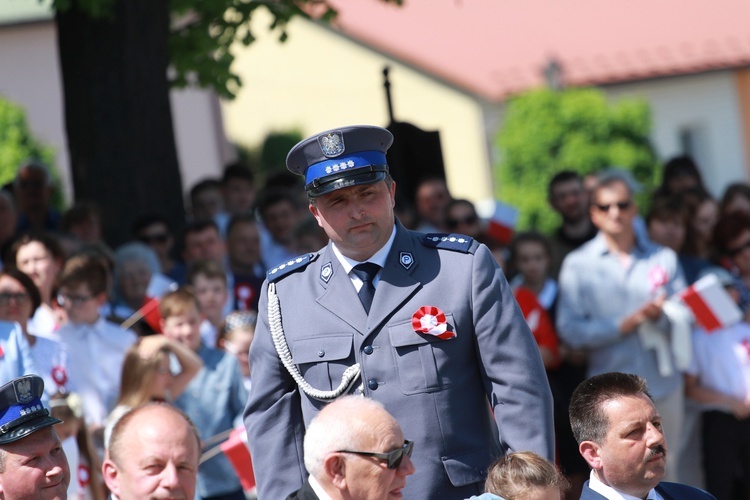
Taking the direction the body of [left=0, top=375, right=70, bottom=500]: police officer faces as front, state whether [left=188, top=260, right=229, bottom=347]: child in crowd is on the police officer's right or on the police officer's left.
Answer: on the police officer's left

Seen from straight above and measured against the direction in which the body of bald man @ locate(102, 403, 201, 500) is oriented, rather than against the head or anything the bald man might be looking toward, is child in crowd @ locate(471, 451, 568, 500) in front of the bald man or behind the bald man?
in front

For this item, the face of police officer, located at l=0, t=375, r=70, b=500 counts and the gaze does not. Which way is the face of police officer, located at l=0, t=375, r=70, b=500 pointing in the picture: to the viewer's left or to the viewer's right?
to the viewer's right

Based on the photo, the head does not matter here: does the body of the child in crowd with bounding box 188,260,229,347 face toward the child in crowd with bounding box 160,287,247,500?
yes

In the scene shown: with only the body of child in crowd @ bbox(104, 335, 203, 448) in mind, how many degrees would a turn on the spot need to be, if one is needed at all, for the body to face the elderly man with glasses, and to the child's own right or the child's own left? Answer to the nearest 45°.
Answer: approximately 90° to the child's own right

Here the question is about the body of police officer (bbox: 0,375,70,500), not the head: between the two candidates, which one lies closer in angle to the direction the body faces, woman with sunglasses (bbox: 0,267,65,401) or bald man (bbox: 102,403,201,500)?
the bald man
